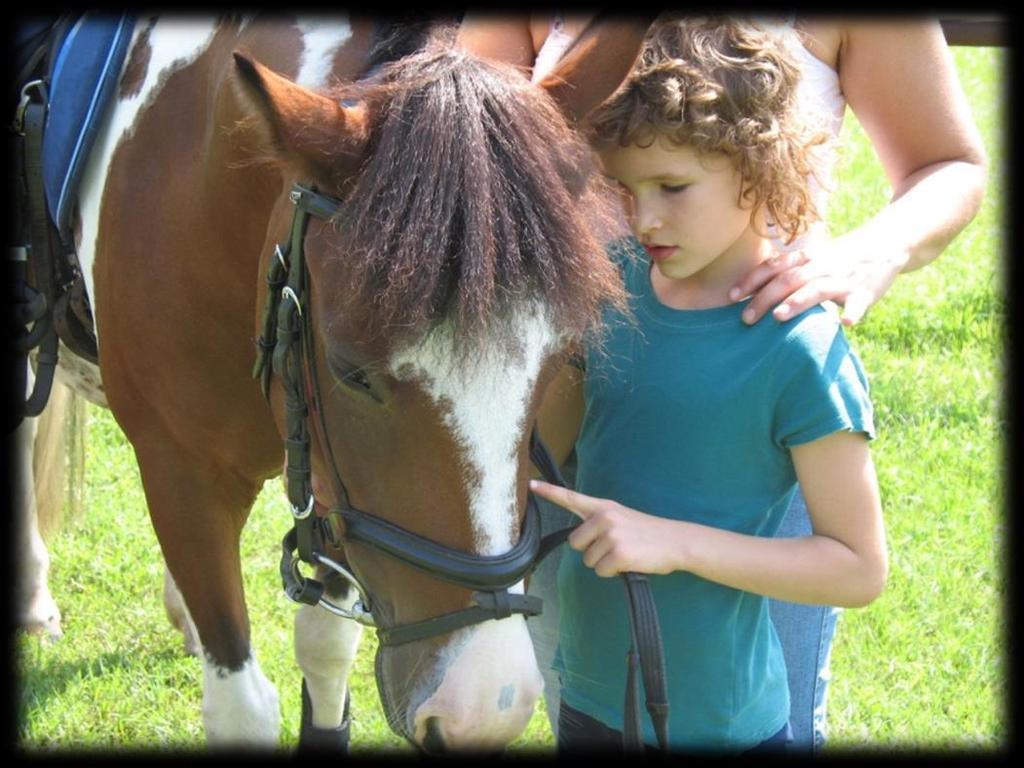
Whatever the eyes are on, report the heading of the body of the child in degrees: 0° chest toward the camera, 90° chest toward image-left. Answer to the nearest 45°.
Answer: approximately 45°

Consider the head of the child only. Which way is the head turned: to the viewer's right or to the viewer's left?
to the viewer's left
